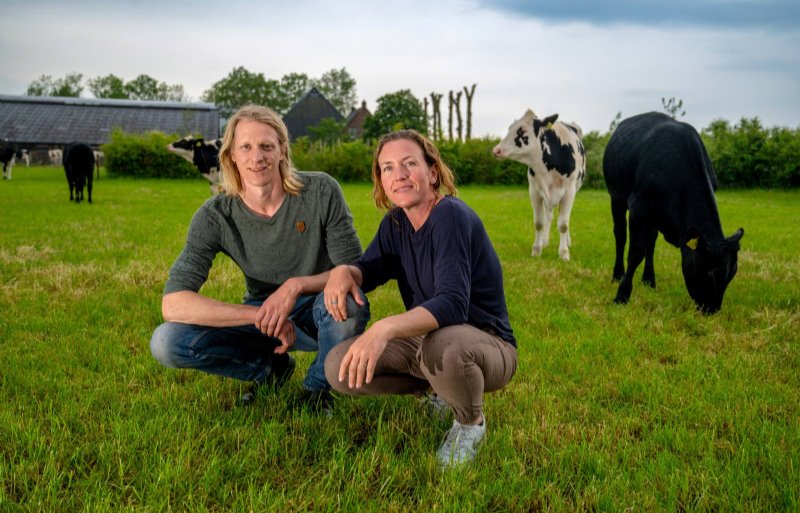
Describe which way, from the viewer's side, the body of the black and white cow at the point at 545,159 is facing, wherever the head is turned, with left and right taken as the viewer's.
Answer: facing the viewer and to the left of the viewer

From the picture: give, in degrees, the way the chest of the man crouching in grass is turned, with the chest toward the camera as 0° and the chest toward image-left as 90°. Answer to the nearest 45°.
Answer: approximately 0°

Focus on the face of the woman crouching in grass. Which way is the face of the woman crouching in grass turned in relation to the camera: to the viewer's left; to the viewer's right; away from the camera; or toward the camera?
toward the camera

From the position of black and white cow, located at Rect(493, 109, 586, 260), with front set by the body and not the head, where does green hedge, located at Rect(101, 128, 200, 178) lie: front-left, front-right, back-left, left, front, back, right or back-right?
right

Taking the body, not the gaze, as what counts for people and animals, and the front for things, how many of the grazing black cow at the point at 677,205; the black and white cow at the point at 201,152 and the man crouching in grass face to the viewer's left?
1

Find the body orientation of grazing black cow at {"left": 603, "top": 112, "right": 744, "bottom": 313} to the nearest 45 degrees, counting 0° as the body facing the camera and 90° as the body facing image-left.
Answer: approximately 315°

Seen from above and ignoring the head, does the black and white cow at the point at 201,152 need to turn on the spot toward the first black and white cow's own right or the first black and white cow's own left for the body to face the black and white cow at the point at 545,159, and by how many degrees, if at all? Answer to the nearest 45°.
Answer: approximately 135° to the first black and white cow's own left

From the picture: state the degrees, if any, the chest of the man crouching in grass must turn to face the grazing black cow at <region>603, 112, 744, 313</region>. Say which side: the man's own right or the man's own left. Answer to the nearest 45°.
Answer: approximately 135° to the man's own left

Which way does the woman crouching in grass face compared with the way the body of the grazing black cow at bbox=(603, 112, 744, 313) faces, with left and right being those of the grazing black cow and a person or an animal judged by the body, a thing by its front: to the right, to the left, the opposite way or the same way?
to the right

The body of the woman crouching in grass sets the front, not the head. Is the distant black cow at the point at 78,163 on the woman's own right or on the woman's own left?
on the woman's own right

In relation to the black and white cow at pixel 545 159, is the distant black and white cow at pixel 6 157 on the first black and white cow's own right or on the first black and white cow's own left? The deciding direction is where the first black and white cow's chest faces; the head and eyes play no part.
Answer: on the first black and white cow's own right

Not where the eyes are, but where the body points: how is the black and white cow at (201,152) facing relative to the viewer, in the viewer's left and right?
facing to the left of the viewer
